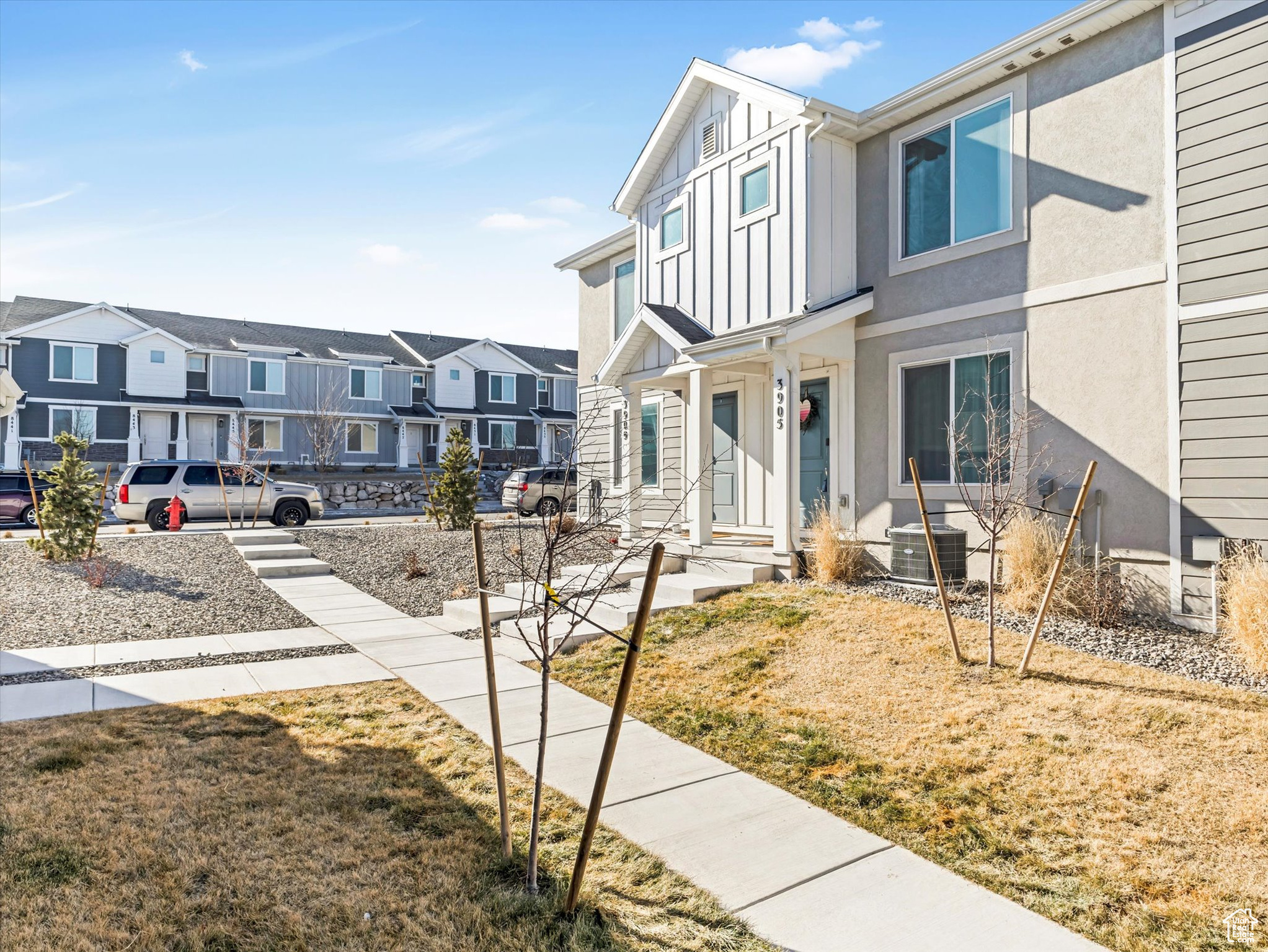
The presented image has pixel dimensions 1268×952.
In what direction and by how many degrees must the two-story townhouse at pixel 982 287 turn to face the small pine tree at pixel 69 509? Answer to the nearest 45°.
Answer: approximately 45° to its right

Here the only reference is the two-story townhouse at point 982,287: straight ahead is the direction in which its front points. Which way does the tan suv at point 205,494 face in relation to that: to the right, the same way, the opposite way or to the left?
the opposite way

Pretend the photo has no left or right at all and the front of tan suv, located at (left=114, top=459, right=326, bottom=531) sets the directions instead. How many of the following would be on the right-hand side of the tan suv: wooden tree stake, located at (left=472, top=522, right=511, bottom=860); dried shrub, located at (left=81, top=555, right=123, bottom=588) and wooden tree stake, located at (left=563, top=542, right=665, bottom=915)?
3

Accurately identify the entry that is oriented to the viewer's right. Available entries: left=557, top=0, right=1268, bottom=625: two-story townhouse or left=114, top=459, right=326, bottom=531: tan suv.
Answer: the tan suv

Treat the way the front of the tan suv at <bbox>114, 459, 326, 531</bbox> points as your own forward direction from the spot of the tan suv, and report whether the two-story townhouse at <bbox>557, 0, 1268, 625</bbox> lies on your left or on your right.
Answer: on your right

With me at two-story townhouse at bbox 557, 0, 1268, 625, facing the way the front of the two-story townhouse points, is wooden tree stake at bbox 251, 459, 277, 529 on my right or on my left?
on my right

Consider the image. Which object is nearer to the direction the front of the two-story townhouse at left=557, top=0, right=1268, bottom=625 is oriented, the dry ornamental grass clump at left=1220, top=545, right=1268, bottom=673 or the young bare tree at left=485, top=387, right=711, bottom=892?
the young bare tree

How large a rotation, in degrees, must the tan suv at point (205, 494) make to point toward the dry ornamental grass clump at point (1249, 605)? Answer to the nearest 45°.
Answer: approximately 90° to its right

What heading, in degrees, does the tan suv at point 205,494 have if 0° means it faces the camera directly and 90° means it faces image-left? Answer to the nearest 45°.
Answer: approximately 270°

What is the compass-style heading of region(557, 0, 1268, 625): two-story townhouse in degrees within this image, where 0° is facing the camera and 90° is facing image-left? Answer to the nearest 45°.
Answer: approximately 45°

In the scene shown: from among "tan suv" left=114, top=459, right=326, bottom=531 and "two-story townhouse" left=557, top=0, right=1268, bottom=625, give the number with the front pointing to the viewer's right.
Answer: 1
